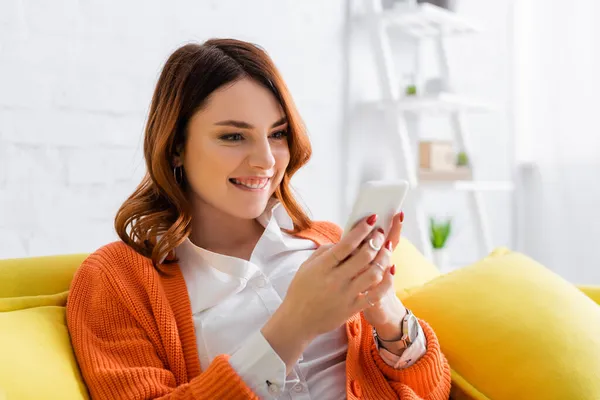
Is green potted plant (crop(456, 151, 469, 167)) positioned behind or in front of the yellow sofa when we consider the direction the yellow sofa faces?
behind

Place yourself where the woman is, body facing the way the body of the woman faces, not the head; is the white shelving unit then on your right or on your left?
on your left

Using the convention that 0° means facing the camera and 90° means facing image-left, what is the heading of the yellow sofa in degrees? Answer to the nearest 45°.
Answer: approximately 0°

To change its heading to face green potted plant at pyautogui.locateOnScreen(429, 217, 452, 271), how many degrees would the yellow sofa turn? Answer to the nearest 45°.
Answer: approximately 135° to its left

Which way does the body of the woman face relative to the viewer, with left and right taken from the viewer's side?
facing the viewer and to the right of the viewer

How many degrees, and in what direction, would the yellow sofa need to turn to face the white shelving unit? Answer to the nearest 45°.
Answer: approximately 135° to its left
